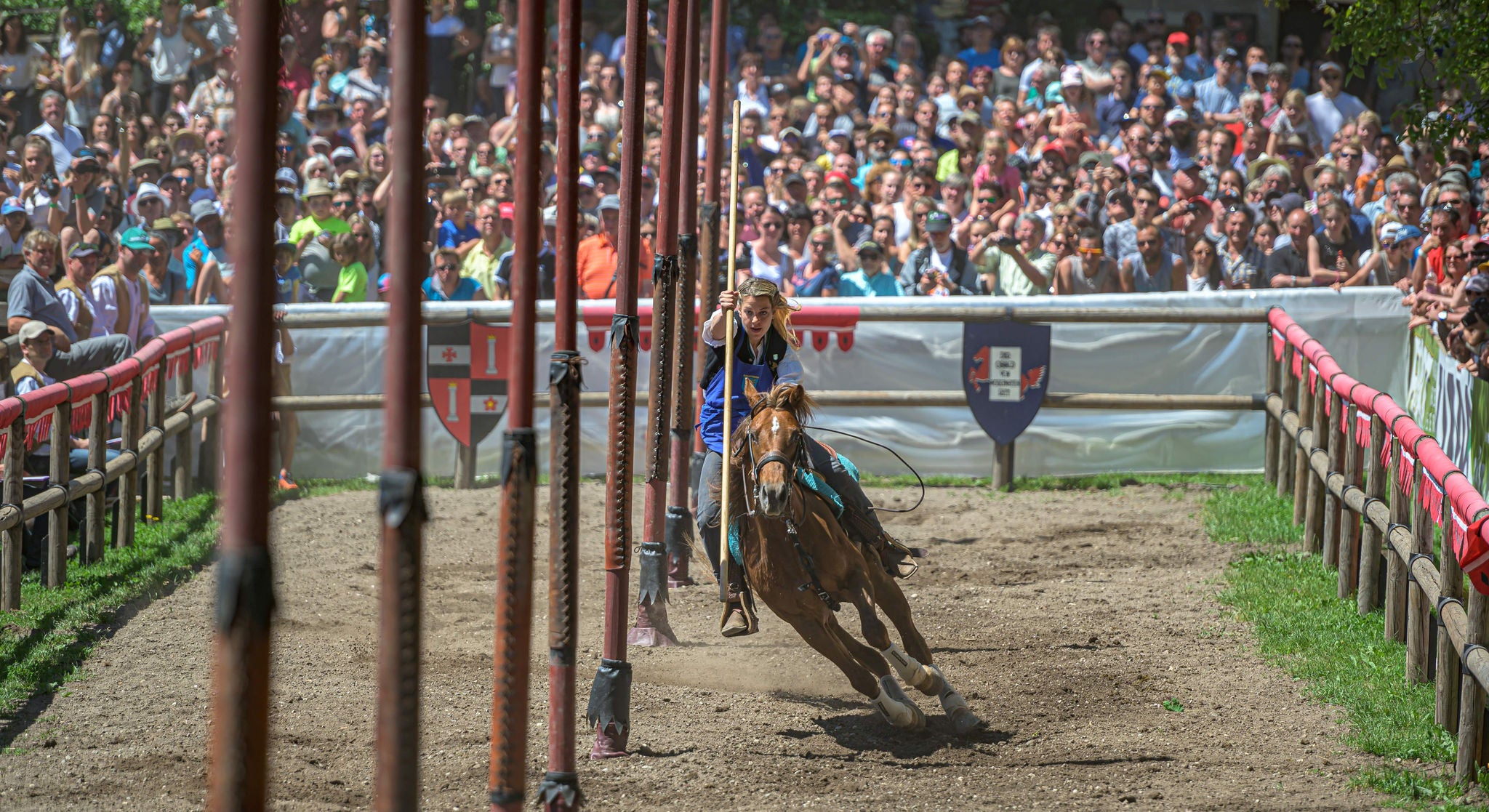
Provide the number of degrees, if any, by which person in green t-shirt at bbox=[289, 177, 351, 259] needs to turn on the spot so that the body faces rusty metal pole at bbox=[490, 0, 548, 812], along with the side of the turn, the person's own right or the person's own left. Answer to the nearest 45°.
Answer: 0° — they already face it

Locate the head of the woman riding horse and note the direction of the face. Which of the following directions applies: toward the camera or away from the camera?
toward the camera

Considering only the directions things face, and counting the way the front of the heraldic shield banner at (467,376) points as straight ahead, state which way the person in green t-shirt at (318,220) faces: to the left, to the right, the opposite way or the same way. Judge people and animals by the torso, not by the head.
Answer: the same way

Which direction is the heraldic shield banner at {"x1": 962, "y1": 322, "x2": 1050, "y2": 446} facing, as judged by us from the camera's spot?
facing the viewer

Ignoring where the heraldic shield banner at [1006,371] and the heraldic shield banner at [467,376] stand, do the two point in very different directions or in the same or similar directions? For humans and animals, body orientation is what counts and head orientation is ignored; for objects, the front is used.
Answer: same or similar directions

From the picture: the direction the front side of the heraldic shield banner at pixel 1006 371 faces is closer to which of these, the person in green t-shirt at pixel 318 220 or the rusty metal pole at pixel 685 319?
the rusty metal pole

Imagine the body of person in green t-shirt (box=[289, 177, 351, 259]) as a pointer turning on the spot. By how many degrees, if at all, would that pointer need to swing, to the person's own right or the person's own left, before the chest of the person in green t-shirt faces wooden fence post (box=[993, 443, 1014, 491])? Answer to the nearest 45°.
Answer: approximately 45° to the person's own left

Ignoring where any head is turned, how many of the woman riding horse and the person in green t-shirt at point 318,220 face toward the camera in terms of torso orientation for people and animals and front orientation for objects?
2

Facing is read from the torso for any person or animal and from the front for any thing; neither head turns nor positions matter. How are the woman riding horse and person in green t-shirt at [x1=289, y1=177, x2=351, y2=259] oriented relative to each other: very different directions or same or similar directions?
same or similar directions

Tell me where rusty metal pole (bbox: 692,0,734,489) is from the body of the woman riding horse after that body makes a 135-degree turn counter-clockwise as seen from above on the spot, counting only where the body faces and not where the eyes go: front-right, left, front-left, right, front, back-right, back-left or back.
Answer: front-left

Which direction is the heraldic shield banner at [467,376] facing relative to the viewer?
toward the camera

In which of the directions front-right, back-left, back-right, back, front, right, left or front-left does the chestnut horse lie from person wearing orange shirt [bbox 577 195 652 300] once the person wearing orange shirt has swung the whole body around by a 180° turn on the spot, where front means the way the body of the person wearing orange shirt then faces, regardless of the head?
back

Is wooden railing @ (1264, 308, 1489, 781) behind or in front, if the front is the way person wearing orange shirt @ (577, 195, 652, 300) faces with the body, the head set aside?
in front

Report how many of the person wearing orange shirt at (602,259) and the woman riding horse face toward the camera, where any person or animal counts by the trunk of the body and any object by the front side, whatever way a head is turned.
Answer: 2

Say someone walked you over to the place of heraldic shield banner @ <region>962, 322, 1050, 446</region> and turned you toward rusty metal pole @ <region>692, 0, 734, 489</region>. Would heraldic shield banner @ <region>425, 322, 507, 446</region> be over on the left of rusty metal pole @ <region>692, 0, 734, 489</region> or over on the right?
right

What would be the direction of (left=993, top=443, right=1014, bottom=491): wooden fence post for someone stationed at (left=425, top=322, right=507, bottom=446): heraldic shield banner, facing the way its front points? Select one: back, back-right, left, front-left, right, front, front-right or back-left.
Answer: left

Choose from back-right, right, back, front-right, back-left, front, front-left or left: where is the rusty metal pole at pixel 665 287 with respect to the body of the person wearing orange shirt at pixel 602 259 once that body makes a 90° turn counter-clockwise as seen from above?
right

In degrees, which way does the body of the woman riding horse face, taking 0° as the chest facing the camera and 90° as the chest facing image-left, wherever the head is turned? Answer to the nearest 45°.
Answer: approximately 0°

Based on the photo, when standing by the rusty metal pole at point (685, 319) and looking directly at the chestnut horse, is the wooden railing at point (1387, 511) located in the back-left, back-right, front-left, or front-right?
front-left
